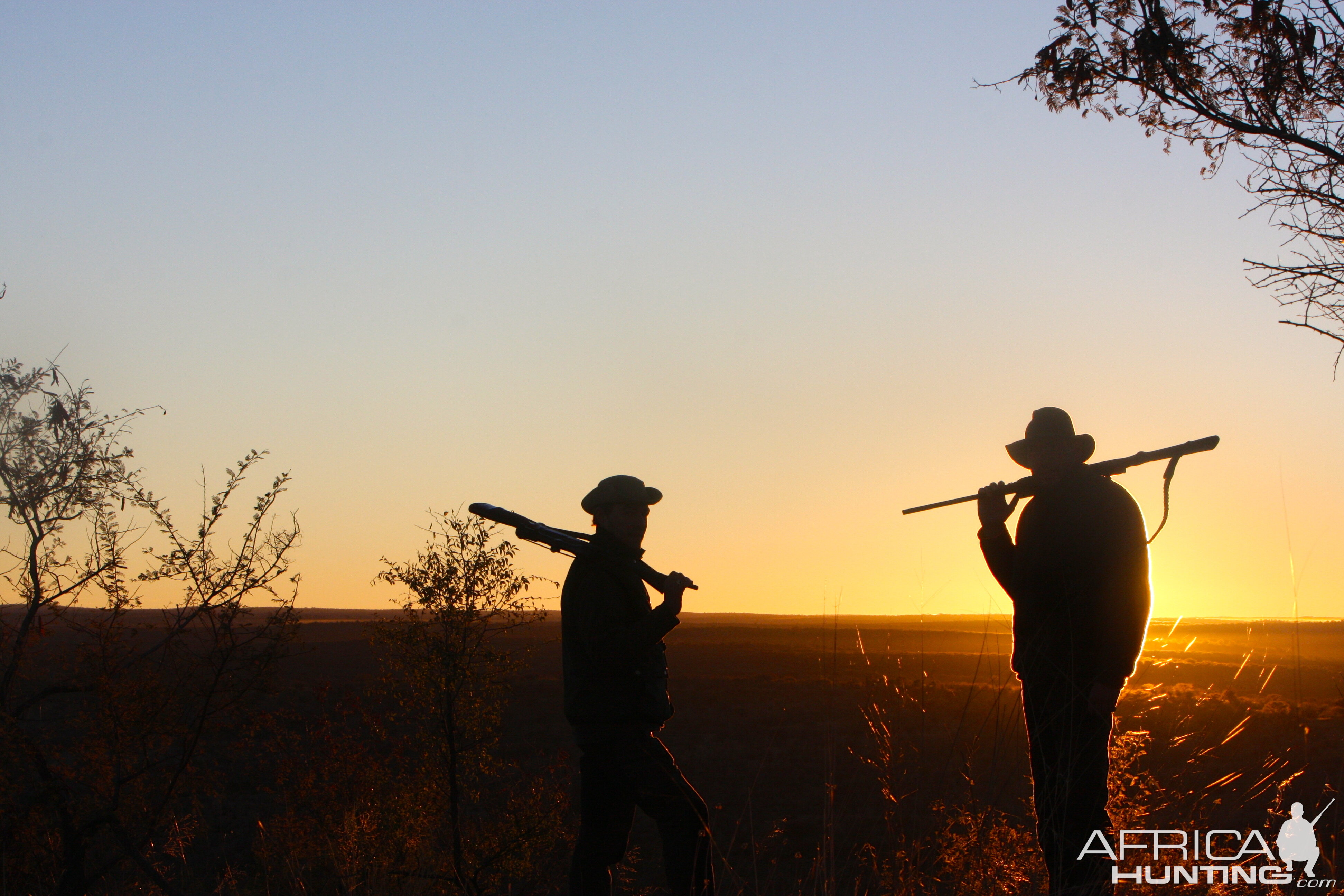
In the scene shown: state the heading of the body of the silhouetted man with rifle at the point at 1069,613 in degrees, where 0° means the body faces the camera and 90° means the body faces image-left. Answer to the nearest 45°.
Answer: approximately 45°

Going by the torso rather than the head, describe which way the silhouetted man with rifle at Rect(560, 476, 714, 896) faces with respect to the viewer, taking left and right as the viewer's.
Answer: facing the viewer and to the right of the viewer
